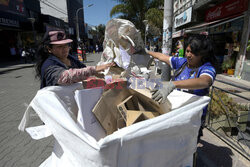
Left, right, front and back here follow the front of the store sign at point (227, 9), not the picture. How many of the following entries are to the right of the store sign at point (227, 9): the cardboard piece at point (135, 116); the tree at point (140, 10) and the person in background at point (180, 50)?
2

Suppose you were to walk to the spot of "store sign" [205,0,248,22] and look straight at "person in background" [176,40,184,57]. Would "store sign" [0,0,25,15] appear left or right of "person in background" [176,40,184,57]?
left

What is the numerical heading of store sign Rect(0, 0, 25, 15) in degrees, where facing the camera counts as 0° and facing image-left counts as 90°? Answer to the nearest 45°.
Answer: approximately 315°

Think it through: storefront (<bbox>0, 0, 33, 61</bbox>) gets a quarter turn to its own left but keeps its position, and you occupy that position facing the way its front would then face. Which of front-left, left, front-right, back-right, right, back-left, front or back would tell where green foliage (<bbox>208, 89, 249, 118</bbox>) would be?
back-right

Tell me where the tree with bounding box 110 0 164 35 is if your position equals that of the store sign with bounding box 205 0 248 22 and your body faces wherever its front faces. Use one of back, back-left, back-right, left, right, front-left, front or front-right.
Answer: right

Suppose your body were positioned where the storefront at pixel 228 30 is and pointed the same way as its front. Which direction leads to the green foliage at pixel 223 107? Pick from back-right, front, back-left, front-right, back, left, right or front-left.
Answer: front-left

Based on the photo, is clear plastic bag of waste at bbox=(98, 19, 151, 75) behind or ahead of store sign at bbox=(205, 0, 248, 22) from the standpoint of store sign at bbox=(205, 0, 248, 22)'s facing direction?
ahead

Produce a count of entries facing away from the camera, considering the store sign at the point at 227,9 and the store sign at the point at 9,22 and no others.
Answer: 0

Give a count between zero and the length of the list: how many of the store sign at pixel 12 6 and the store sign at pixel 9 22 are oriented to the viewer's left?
0

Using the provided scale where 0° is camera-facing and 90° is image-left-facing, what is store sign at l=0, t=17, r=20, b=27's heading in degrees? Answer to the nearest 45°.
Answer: approximately 315°

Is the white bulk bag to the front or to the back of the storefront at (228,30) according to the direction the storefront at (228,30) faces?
to the front

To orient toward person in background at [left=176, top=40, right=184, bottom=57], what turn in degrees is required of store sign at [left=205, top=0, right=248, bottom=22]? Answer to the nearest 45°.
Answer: approximately 90° to its right
